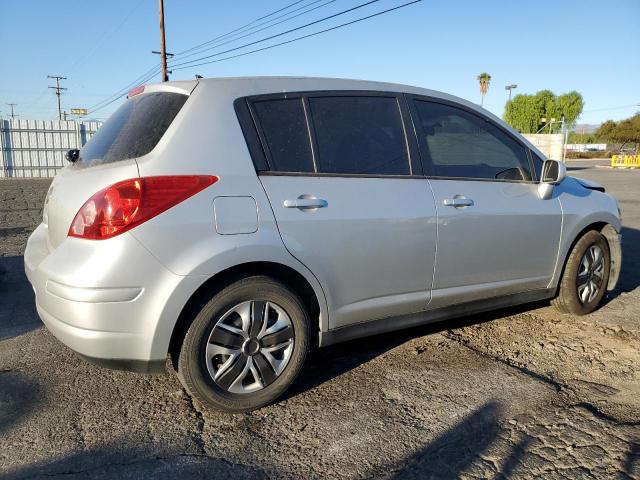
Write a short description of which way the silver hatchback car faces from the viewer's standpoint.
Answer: facing away from the viewer and to the right of the viewer

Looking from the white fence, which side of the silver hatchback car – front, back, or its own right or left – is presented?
left
